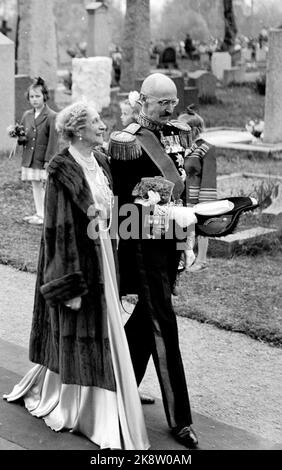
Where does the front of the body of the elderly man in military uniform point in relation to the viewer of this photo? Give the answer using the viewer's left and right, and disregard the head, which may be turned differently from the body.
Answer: facing the viewer and to the right of the viewer

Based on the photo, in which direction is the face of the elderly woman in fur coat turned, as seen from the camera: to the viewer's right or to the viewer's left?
to the viewer's right

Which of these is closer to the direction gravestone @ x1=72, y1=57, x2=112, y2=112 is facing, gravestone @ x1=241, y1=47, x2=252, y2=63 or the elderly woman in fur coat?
the elderly woman in fur coat

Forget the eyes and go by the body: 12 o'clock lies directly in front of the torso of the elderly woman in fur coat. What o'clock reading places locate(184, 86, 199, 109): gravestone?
The gravestone is roughly at 8 o'clock from the elderly woman in fur coat.

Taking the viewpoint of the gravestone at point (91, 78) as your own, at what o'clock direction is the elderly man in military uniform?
The elderly man in military uniform is roughly at 12 o'clock from the gravestone.

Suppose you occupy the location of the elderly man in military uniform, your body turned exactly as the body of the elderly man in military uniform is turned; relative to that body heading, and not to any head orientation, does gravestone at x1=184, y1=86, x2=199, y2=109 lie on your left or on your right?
on your left

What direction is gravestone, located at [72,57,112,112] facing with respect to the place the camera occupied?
facing the viewer

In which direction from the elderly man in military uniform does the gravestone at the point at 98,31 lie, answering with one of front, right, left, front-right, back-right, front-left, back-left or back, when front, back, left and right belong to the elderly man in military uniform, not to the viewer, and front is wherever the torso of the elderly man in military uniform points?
back-left

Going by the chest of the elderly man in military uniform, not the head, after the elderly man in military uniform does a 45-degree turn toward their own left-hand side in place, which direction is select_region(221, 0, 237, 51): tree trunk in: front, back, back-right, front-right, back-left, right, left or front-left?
left

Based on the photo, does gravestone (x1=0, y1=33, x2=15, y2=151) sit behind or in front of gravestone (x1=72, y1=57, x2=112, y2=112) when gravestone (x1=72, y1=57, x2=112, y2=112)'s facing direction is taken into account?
in front

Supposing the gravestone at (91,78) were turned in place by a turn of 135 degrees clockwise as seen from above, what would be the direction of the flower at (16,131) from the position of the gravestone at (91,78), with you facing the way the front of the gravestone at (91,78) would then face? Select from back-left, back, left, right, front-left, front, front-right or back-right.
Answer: back-left
